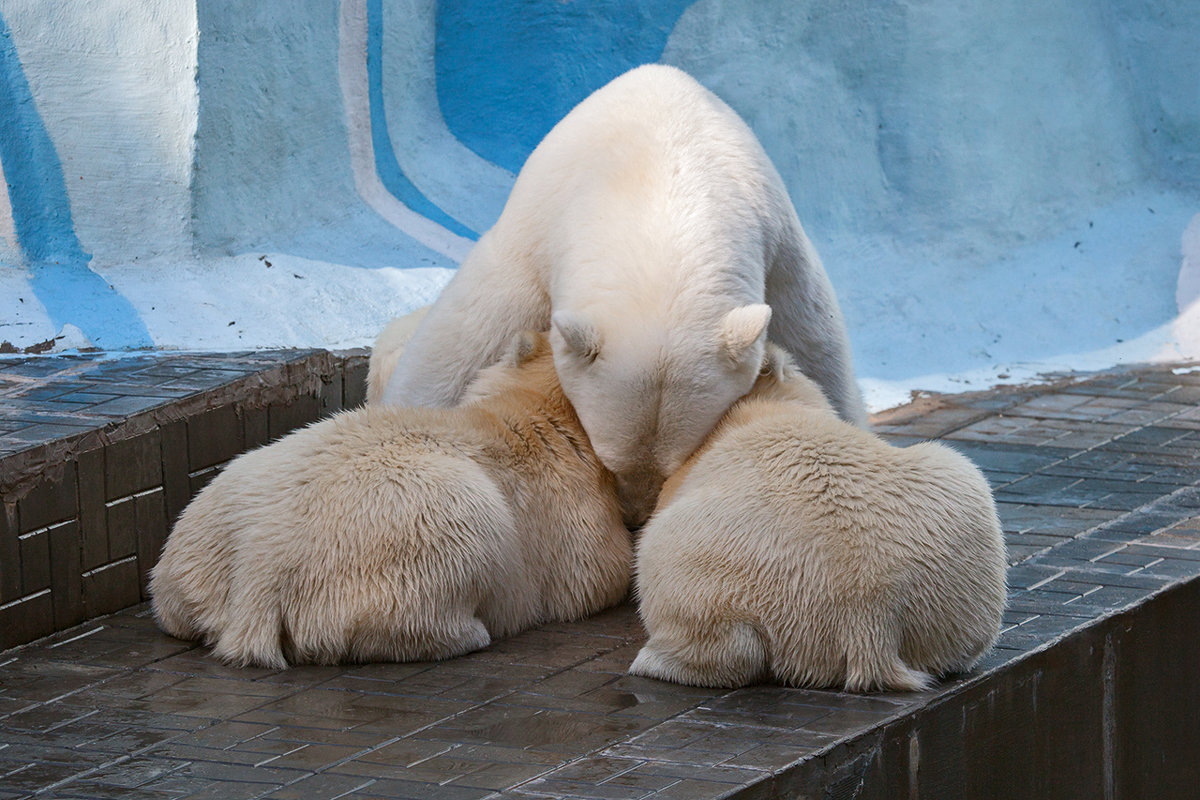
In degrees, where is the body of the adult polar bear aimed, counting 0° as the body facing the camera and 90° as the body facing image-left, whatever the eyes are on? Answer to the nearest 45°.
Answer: approximately 0°

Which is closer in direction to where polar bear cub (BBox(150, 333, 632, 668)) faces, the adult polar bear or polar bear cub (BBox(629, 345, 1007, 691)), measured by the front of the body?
the adult polar bear

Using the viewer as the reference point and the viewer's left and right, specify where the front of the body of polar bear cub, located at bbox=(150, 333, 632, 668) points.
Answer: facing away from the viewer and to the right of the viewer

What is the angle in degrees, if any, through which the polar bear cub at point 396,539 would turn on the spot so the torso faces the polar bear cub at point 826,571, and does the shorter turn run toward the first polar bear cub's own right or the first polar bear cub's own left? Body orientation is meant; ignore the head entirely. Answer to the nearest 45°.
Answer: approximately 90° to the first polar bear cub's own right

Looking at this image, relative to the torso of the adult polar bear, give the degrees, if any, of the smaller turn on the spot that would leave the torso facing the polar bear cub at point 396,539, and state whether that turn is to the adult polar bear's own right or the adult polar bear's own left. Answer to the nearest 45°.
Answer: approximately 45° to the adult polar bear's own right

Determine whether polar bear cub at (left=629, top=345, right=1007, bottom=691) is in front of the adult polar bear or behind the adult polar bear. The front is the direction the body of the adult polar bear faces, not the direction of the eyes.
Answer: in front

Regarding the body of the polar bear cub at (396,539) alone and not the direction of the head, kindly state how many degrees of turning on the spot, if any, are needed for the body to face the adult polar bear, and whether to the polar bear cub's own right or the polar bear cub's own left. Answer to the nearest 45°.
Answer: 0° — it already faces it

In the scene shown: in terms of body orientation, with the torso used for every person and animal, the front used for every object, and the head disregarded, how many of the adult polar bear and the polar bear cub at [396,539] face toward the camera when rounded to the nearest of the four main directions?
1
